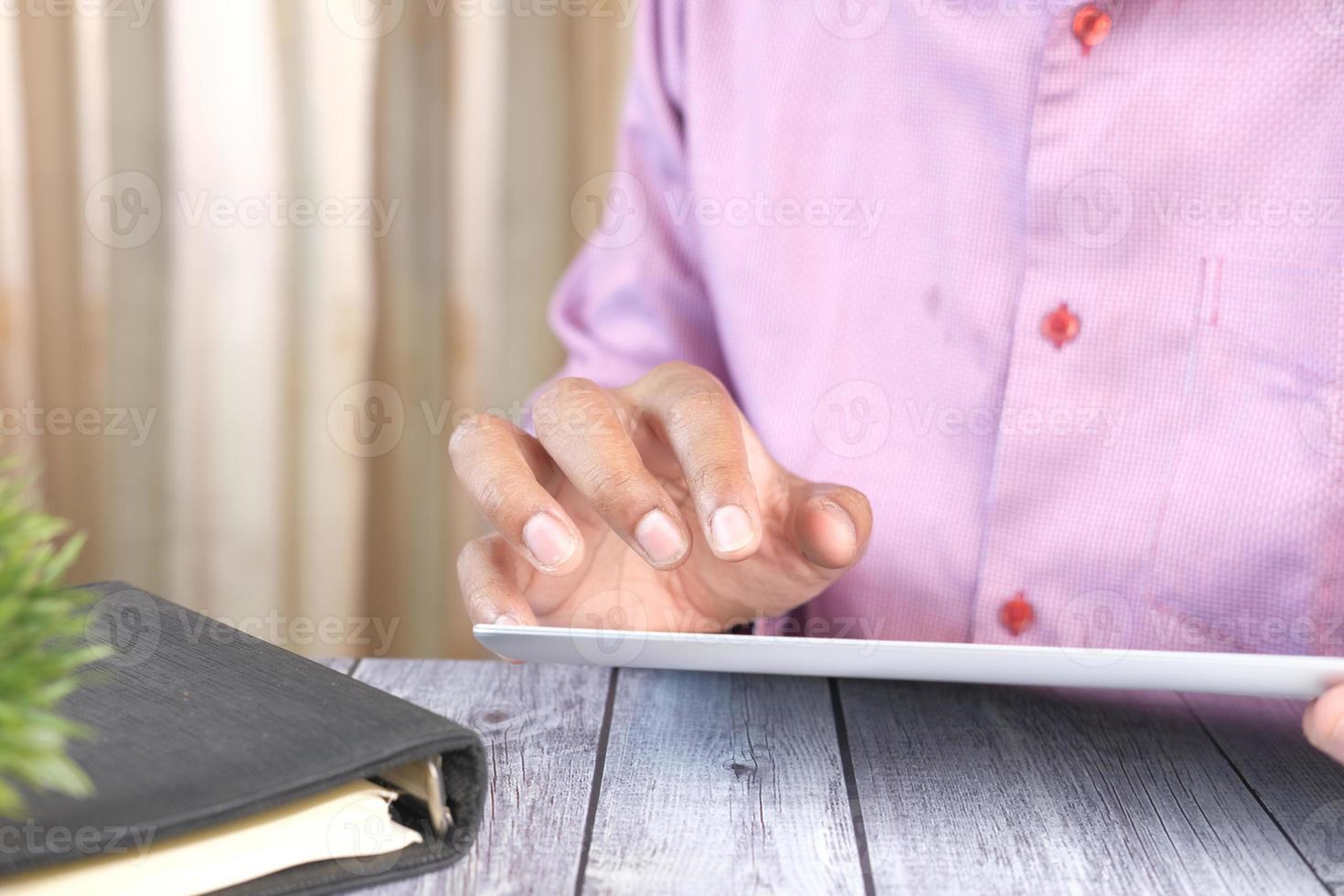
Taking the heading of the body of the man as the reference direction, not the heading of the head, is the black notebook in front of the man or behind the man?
in front

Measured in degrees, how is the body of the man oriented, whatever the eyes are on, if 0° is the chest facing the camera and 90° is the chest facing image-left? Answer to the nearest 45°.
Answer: approximately 0°
